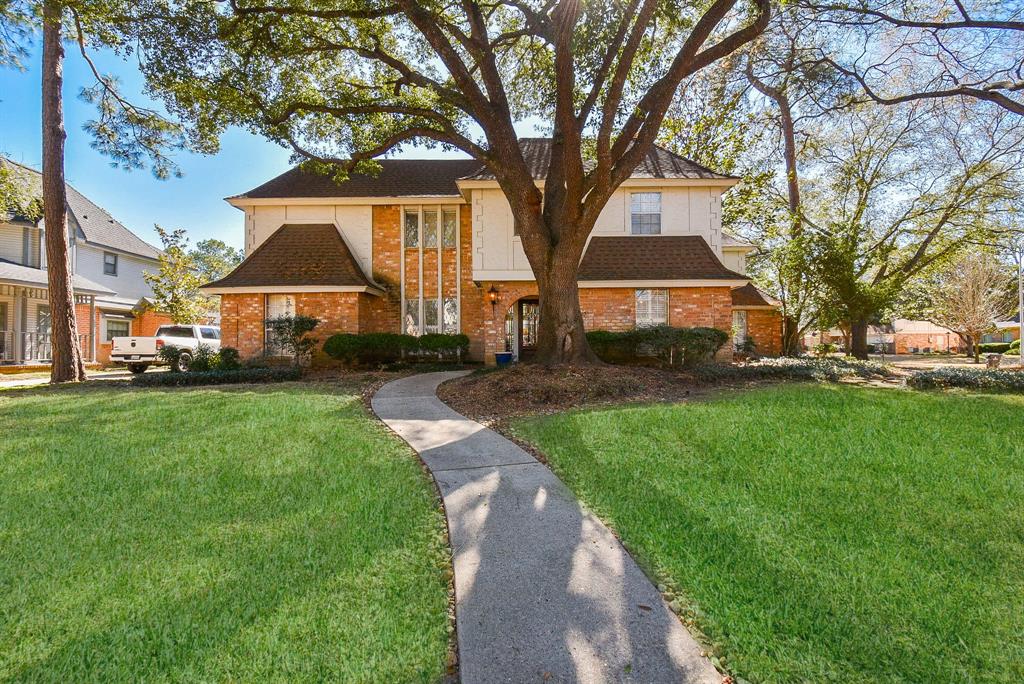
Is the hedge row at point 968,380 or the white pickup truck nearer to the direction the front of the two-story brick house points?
the hedge row

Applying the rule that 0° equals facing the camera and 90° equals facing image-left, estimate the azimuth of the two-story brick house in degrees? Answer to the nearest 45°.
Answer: approximately 0°

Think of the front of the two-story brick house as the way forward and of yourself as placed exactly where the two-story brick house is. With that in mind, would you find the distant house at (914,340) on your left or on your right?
on your left

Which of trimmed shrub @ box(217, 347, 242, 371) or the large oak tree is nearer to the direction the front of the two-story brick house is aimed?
the large oak tree

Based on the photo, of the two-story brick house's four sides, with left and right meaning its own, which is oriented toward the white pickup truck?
right
